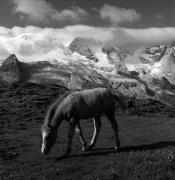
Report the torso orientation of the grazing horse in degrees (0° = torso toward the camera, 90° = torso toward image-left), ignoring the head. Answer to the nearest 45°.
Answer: approximately 90°
